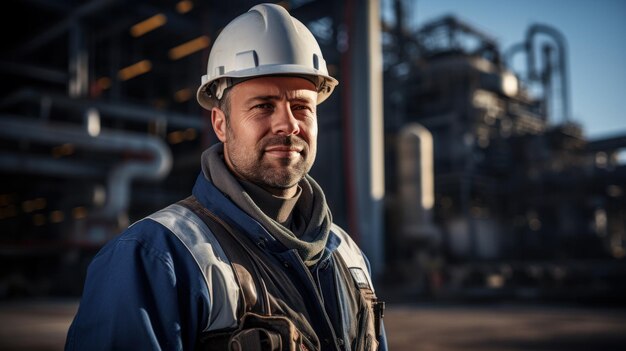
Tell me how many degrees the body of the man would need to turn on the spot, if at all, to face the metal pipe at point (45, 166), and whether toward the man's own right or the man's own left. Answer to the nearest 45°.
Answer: approximately 135° to the man's own left

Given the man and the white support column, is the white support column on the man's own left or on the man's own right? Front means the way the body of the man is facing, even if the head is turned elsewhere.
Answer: on the man's own left

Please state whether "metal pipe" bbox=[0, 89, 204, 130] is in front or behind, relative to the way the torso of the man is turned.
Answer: behind

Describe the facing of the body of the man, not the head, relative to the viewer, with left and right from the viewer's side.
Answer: facing the viewer and to the right of the viewer

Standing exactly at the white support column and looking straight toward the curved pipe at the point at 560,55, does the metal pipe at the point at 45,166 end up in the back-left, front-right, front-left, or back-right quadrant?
back-left

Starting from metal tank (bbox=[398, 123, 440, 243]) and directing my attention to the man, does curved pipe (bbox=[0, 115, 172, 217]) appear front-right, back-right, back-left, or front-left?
front-right

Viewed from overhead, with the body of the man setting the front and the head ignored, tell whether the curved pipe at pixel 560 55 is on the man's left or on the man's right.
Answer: on the man's left

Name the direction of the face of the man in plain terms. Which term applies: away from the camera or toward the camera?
toward the camera

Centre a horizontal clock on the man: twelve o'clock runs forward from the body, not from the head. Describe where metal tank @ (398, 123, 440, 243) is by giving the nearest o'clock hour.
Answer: The metal tank is roughly at 8 o'clock from the man.

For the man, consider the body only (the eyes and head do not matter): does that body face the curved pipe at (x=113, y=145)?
no
